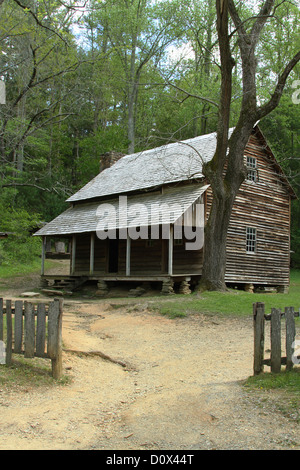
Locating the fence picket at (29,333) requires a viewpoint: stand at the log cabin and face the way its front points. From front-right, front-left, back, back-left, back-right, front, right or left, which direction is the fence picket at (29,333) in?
front-left

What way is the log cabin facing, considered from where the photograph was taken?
facing the viewer and to the left of the viewer

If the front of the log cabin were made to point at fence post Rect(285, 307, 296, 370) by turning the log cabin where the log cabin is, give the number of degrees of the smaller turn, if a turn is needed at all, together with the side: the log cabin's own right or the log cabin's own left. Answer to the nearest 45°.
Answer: approximately 45° to the log cabin's own left
